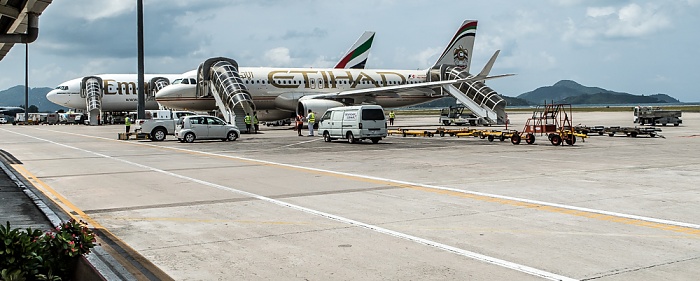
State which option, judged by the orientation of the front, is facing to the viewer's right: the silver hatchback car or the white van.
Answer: the silver hatchback car

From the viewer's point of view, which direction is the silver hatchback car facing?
to the viewer's right

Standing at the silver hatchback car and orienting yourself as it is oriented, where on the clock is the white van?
The white van is roughly at 1 o'clock from the silver hatchback car.

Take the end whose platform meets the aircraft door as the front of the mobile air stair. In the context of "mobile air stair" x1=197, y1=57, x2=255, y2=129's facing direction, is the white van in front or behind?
behind

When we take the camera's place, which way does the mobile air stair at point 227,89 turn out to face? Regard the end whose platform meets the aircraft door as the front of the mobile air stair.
facing away from the viewer and to the left of the viewer

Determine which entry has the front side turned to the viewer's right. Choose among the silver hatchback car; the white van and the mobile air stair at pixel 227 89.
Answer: the silver hatchback car

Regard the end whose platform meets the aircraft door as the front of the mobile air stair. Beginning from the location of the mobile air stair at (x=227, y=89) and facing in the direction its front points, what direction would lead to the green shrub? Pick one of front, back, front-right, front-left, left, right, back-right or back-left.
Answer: back-left
